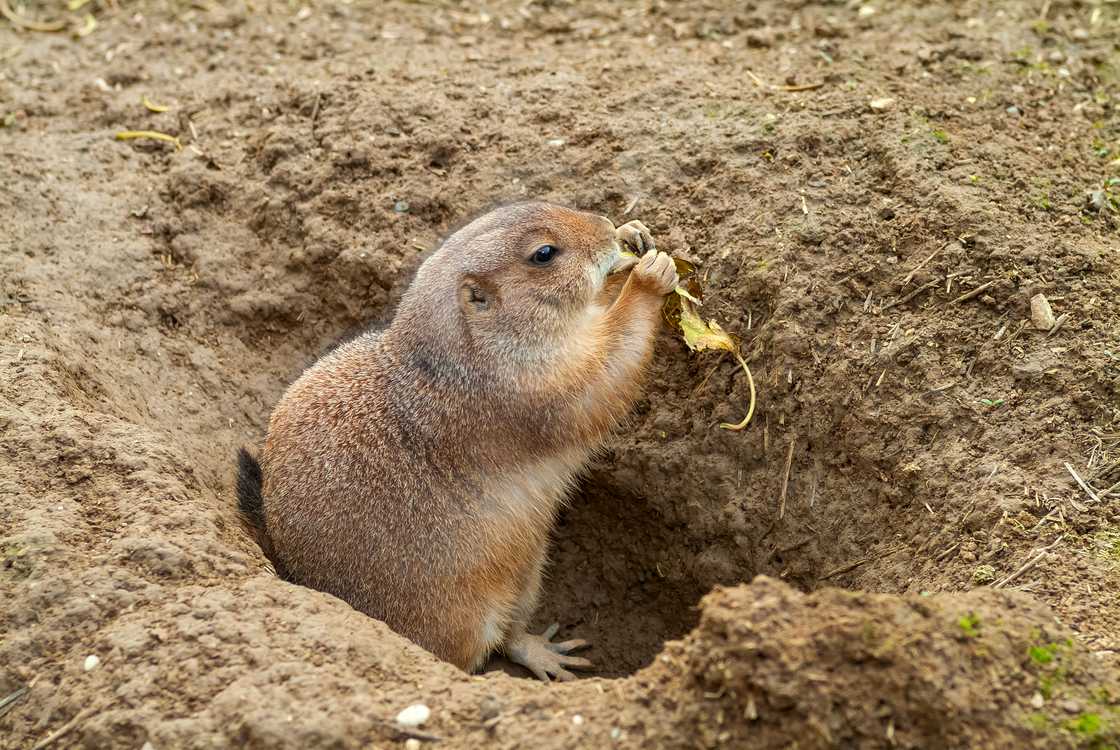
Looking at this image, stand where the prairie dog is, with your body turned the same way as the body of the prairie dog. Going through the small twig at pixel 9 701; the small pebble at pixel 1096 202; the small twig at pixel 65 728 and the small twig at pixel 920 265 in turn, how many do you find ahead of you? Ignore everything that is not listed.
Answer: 2

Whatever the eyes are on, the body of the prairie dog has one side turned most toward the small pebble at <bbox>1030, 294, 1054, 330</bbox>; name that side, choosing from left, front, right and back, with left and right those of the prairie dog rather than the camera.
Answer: front

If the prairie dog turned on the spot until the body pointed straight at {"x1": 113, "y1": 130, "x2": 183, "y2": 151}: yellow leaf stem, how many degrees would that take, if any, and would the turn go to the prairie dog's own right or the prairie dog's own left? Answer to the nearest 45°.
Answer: approximately 135° to the prairie dog's own left

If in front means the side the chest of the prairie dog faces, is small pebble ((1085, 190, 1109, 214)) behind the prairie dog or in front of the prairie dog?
in front

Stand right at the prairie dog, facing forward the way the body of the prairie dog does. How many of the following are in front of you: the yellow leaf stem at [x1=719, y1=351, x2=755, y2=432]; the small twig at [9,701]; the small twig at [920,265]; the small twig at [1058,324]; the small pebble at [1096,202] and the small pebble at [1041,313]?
5

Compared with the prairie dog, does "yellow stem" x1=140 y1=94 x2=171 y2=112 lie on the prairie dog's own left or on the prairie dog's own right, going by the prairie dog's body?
on the prairie dog's own left

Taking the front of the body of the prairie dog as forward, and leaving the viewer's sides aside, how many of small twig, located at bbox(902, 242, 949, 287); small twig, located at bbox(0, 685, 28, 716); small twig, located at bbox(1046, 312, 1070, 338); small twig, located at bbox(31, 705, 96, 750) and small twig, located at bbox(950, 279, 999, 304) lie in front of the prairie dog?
3

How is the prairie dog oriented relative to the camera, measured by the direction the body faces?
to the viewer's right

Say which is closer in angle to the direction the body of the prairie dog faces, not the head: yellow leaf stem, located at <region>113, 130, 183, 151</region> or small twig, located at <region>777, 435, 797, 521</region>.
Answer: the small twig

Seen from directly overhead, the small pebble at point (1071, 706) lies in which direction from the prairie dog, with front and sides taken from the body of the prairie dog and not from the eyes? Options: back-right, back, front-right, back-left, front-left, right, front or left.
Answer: front-right

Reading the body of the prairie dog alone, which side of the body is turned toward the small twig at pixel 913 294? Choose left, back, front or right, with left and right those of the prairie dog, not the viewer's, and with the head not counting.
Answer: front

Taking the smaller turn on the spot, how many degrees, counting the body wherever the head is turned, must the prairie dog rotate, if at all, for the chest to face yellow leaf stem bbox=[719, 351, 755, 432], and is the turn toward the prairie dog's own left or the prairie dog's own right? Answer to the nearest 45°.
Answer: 0° — it already faces it
